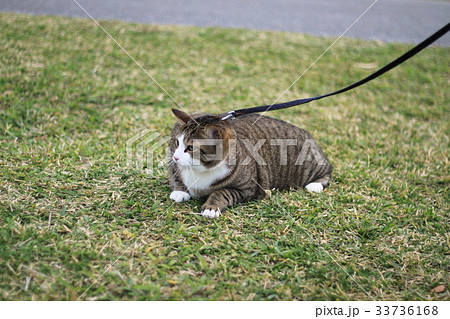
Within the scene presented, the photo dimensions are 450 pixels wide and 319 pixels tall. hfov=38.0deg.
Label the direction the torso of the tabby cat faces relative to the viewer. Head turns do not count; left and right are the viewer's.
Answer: facing the viewer and to the left of the viewer
